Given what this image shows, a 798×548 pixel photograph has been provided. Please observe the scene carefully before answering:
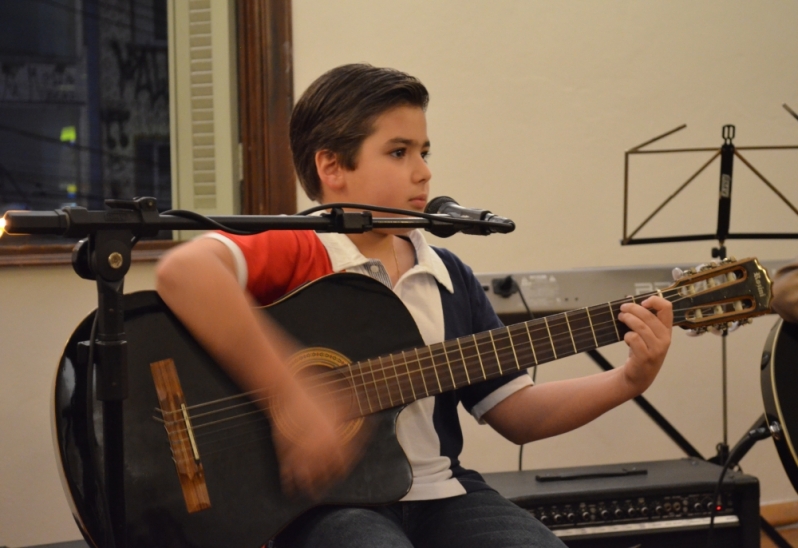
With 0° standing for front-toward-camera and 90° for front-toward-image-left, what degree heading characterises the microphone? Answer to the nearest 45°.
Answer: approximately 90°

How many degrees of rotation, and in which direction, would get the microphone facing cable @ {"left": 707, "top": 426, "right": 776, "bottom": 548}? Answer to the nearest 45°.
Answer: approximately 135° to its right

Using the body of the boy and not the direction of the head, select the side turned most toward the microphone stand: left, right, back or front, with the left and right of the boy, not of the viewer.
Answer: right

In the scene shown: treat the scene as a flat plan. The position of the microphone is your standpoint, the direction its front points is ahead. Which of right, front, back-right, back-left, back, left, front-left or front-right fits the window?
front-right

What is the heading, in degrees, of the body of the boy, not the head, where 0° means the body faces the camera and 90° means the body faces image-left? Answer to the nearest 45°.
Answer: approximately 315°
